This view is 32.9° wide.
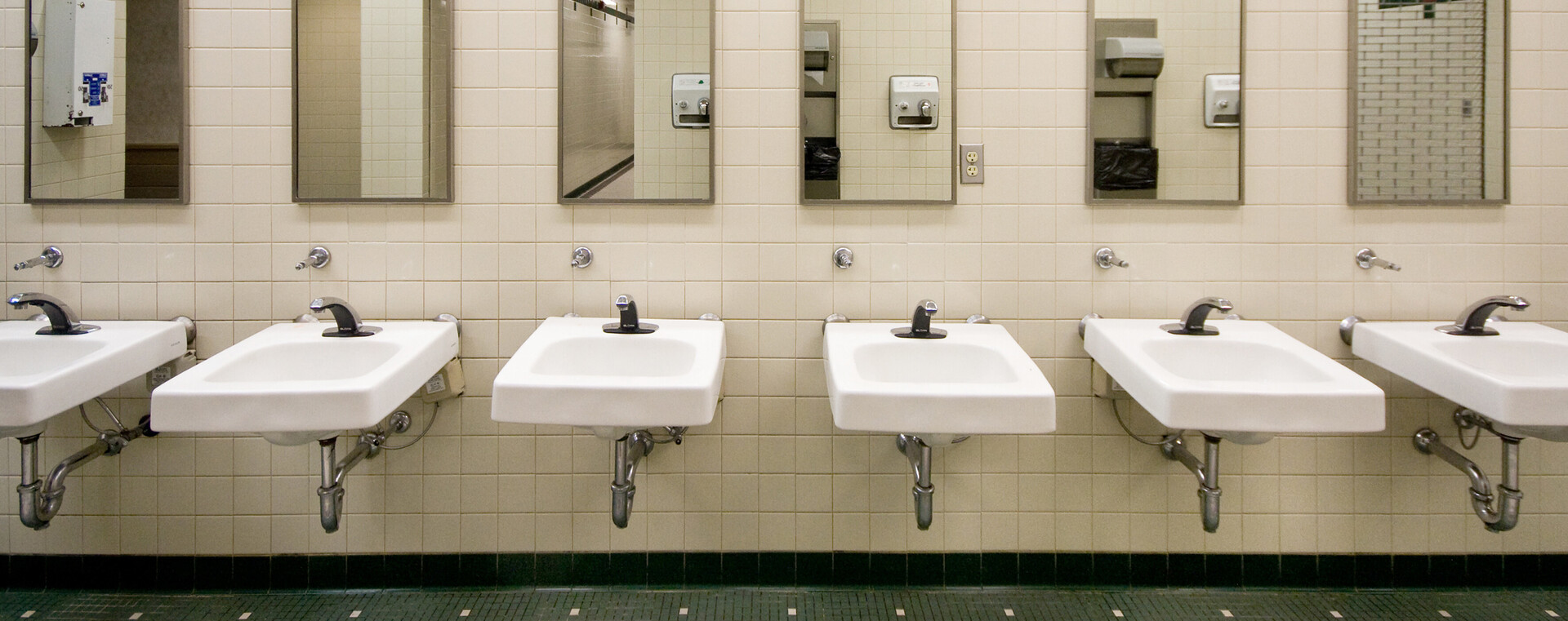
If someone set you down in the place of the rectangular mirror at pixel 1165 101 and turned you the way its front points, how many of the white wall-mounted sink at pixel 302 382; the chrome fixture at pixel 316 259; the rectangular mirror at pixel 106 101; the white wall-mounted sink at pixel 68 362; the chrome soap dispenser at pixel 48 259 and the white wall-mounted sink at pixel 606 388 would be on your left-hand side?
0

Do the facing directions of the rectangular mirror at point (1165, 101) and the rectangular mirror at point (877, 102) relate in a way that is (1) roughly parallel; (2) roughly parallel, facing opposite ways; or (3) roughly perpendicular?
roughly parallel

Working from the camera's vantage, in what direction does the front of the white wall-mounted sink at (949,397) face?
facing the viewer

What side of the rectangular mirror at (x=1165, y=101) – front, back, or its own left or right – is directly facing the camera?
front

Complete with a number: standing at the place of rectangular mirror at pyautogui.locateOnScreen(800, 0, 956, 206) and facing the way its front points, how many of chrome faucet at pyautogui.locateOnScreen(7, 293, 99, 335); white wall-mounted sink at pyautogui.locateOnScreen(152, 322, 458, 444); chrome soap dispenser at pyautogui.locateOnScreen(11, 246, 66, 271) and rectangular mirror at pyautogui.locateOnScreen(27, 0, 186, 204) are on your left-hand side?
0

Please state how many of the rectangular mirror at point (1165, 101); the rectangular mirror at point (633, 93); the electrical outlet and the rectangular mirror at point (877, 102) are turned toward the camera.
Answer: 4

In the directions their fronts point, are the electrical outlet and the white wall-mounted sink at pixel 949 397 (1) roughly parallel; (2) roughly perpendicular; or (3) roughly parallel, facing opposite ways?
roughly parallel

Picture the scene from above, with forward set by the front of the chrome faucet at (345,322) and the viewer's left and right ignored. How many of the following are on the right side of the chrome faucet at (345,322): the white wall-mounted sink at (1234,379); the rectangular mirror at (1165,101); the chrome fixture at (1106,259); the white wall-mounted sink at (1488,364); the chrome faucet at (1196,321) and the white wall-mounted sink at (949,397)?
0

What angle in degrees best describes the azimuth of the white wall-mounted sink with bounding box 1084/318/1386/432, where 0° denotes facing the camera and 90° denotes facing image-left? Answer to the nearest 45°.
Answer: approximately 315°

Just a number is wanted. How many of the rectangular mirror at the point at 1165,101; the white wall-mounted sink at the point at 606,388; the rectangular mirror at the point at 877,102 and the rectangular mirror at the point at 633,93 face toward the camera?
4

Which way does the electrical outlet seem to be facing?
toward the camera
